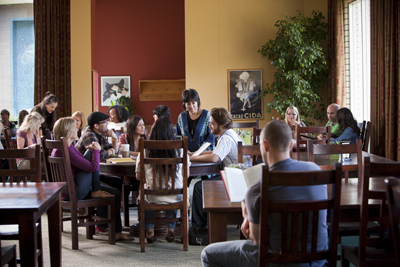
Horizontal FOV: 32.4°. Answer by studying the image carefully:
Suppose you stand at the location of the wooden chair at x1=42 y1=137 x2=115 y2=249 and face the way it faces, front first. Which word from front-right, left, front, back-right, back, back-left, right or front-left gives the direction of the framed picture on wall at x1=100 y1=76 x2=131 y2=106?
front-left

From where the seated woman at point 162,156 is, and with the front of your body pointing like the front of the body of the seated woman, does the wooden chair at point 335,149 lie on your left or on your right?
on your right

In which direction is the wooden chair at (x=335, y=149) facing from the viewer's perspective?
away from the camera

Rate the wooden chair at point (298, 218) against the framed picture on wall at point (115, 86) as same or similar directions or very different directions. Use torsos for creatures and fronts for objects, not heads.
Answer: very different directions

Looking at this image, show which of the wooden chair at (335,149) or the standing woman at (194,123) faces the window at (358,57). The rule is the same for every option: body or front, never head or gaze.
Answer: the wooden chair

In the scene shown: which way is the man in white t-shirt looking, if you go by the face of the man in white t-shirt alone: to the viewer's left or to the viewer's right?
to the viewer's left

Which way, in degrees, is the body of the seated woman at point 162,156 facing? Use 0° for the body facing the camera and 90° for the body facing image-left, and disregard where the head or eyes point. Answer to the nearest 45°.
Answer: approximately 180°

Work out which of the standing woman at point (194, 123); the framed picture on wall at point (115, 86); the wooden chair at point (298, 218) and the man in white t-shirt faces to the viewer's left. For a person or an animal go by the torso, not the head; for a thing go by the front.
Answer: the man in white t-shirt

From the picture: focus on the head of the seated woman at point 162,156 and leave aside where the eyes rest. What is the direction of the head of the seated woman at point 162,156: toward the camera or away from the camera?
away from the camera

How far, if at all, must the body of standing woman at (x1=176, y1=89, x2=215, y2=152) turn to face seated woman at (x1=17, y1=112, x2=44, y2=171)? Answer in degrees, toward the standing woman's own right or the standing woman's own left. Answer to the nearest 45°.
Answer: approximately 90° to the standing woman's own right

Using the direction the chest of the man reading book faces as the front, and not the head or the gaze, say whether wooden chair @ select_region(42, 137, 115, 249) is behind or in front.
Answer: in front

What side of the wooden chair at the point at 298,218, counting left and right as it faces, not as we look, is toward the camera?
back

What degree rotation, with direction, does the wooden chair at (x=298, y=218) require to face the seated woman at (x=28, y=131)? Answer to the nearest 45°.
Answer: approximately 45° to its left

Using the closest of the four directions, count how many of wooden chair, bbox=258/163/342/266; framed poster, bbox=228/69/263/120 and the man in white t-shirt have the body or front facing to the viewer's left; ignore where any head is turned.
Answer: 1

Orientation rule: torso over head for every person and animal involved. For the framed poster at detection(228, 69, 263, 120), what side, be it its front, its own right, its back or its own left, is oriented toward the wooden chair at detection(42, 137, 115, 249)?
front

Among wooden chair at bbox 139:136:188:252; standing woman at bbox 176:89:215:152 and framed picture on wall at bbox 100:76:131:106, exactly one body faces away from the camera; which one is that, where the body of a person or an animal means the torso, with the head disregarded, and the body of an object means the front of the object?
the wooden chair

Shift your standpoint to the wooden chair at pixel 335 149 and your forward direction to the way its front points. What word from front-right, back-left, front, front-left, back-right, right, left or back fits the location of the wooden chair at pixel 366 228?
back

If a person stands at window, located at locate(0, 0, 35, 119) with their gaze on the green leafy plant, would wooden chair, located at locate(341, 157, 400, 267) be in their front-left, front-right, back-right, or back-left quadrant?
front-right
